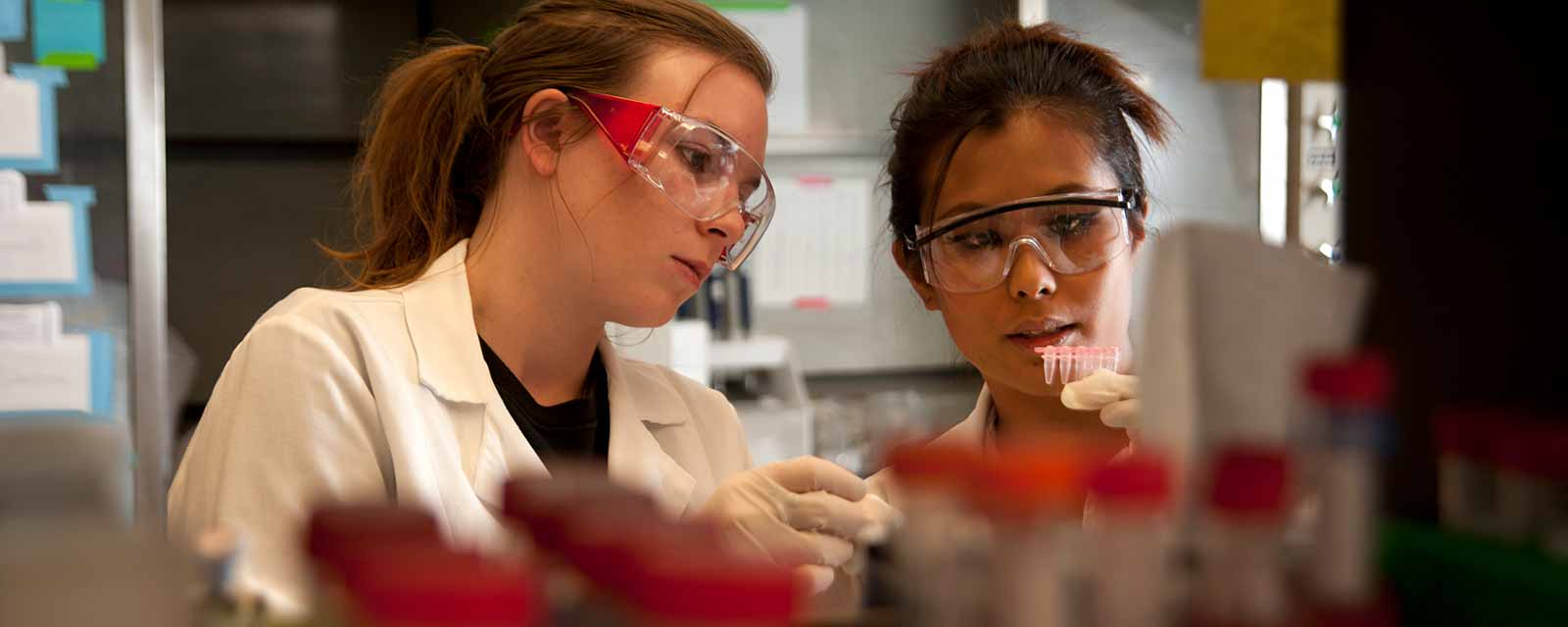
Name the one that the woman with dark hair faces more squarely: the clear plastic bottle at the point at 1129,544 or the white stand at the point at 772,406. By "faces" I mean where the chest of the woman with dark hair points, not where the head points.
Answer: the clear plastic bottle

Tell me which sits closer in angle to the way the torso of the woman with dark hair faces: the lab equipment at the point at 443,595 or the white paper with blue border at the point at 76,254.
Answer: the lab equipment

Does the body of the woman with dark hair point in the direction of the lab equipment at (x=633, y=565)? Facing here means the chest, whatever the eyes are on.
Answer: yes

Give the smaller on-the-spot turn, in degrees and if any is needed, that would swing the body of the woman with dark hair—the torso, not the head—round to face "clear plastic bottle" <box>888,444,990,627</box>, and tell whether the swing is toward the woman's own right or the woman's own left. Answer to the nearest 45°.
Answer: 0° — they already face it

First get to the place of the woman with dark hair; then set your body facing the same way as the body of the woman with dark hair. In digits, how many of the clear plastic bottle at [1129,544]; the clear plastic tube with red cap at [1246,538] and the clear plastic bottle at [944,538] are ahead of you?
3

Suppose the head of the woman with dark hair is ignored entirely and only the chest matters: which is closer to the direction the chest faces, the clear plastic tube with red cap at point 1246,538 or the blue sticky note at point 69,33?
the clear plastic tube with red cap

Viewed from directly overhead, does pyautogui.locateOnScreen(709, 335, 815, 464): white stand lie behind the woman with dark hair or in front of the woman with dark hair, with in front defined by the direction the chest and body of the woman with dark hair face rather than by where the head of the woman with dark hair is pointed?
behind

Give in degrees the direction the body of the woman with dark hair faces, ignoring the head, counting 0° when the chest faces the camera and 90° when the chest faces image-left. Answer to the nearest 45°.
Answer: approximately 0°
